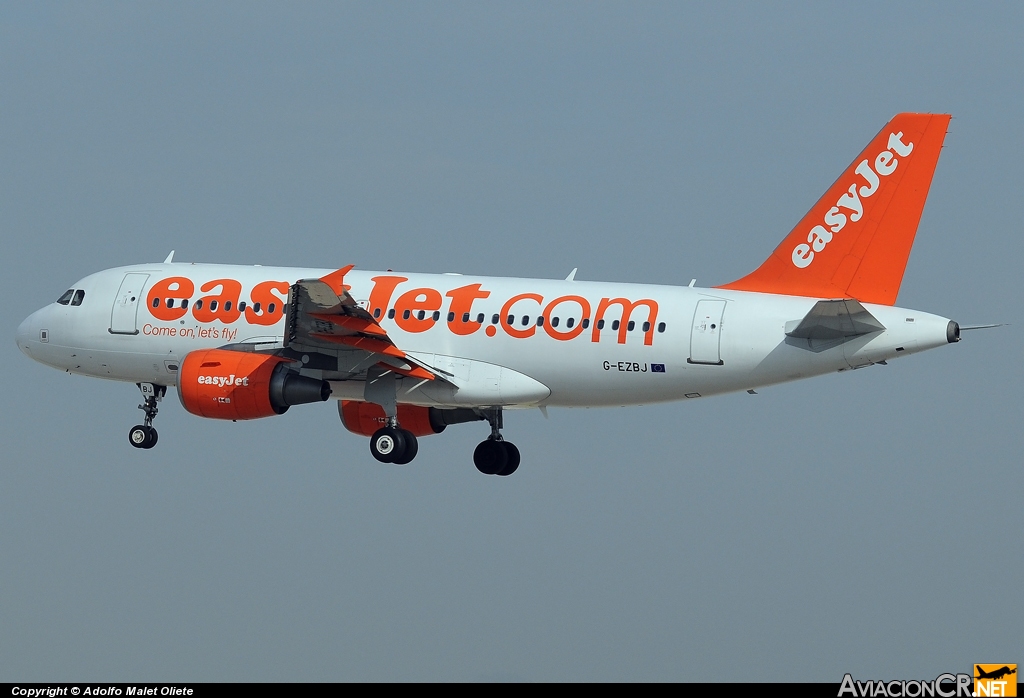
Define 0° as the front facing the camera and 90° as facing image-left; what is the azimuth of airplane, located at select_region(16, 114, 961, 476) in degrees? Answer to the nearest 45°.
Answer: approximately 135°
